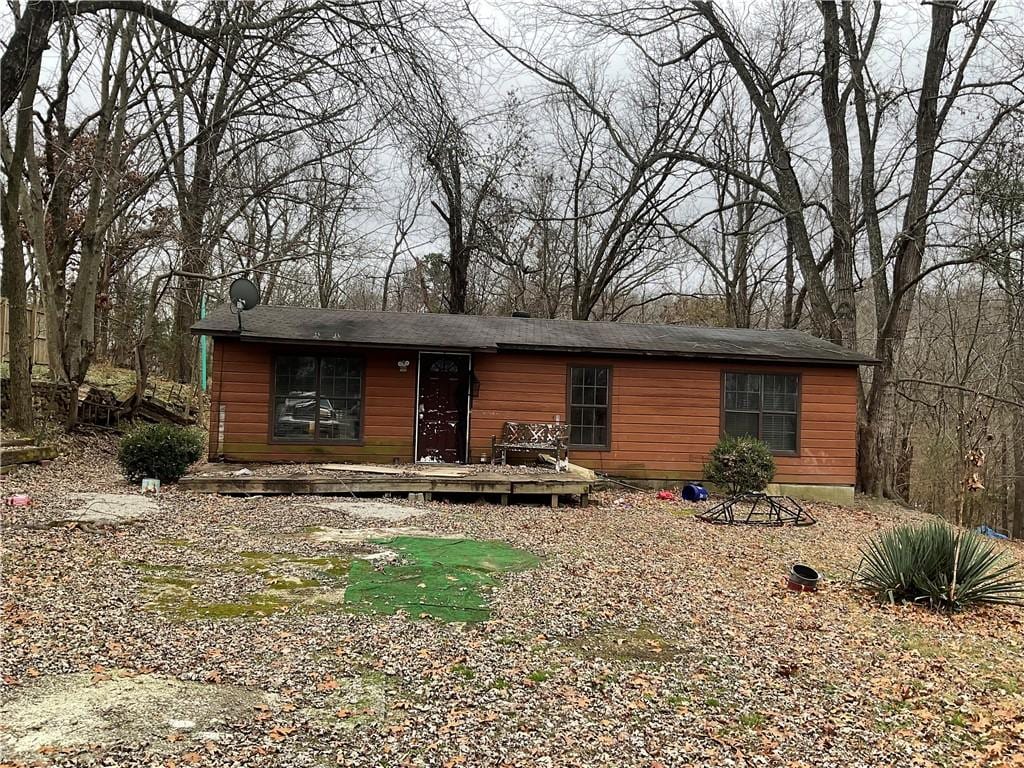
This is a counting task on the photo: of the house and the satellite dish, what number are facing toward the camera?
2

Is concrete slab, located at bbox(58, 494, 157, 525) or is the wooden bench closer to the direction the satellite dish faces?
the concrete slab

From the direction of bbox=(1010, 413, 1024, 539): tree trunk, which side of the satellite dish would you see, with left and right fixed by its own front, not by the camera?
left

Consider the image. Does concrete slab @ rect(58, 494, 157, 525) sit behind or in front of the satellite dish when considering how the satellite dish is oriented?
in front

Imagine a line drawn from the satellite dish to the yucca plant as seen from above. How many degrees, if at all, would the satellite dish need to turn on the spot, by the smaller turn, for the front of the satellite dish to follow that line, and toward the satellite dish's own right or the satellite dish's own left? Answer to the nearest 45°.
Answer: approximately 45° to the satellite dish's own left

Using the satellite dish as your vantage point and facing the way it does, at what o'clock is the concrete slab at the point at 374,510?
The concrete slab is roughly at 11 o'clock from the satellite dish.

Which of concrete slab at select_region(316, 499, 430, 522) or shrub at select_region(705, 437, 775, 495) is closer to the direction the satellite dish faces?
the concrete slab

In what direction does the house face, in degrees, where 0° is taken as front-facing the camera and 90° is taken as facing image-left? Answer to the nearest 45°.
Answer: approximately 0°
